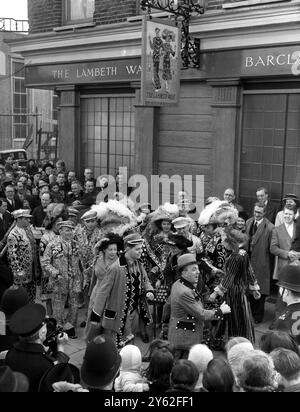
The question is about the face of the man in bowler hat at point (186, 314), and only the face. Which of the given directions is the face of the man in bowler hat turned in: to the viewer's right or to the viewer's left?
to the viewer's right

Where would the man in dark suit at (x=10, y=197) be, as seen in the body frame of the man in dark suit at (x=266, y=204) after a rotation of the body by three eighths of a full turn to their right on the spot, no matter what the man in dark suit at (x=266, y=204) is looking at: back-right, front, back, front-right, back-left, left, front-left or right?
left

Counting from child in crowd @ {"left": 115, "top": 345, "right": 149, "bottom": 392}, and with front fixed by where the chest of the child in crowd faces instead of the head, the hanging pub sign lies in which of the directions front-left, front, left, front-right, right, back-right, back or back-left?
front

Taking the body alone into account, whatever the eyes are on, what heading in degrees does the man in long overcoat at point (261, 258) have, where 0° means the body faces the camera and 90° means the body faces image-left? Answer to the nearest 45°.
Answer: approximately 45°

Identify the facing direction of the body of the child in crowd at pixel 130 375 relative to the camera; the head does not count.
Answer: away from the camera

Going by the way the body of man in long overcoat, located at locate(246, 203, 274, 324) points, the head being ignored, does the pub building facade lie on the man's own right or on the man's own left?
on the man's own right

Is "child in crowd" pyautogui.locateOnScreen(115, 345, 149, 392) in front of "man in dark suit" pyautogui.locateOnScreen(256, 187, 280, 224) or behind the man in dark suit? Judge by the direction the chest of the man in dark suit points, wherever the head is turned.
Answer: in front

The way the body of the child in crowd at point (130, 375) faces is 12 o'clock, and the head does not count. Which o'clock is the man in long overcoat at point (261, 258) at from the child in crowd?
The man in long overcoat is roughly at 1 o'clock from the child in crowd.

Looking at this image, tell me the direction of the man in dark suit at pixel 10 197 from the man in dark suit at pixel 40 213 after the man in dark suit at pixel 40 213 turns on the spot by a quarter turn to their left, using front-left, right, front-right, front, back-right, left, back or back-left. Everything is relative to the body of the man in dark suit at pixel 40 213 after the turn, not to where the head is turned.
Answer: left

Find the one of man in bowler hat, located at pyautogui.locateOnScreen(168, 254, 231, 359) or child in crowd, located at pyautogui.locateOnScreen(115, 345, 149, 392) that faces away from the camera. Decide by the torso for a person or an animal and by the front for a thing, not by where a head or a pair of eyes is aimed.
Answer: the child in crowd

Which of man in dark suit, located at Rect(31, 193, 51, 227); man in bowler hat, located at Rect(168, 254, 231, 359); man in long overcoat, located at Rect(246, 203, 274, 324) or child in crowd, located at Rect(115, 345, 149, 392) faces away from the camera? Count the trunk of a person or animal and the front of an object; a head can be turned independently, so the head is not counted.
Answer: the child in crowd

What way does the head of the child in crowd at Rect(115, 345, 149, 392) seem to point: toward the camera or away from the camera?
away from the camera

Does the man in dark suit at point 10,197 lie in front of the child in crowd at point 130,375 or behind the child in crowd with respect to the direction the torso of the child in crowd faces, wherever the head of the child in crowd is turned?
in front

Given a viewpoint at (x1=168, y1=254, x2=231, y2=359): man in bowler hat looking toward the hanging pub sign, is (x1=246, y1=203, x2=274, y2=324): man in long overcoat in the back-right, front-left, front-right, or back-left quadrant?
front-right

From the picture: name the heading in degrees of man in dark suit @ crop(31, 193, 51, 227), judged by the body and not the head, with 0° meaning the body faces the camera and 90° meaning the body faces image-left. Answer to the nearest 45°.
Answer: approximately 315°

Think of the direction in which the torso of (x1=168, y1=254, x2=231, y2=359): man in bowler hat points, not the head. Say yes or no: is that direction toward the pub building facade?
no

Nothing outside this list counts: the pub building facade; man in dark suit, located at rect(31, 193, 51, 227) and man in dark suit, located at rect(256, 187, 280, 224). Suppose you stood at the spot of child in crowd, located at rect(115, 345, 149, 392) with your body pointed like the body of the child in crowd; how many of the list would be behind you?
0
